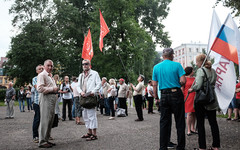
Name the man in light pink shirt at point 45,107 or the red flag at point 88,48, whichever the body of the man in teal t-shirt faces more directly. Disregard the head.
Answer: the red flag

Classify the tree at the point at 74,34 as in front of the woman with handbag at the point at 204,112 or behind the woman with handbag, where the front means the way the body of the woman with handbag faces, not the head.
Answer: in front

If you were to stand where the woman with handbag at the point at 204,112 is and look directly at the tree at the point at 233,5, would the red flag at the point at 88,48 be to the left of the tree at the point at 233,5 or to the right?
left

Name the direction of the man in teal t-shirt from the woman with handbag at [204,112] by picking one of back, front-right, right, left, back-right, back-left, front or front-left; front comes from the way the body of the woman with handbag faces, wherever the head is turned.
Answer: left

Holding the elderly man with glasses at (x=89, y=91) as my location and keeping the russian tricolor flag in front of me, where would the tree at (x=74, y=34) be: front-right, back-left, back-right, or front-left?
back-left

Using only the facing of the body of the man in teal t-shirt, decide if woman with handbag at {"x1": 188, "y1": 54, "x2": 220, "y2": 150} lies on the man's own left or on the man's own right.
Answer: on the man's own right

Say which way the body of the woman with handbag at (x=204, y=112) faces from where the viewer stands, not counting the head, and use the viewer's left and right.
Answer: facing away from the viewer and to the left of the viewer

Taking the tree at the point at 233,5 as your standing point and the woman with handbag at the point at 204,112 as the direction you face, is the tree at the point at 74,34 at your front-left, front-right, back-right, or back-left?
back-right

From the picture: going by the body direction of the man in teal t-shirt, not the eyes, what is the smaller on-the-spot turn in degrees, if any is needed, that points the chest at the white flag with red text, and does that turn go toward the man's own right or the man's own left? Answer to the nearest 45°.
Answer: approximately 45° to the man's own right

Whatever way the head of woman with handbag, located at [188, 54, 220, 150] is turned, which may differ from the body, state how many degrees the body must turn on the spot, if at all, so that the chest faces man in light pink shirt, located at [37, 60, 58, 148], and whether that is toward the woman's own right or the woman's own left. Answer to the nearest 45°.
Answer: approximately 45° to the woman's own left

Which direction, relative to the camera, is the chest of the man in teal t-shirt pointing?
away from the camera

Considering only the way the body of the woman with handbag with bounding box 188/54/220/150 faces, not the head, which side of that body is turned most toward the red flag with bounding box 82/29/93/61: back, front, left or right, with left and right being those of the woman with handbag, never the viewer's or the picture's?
front

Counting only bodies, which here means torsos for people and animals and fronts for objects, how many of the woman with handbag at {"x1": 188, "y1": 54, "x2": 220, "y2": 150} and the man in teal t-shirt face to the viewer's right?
0
